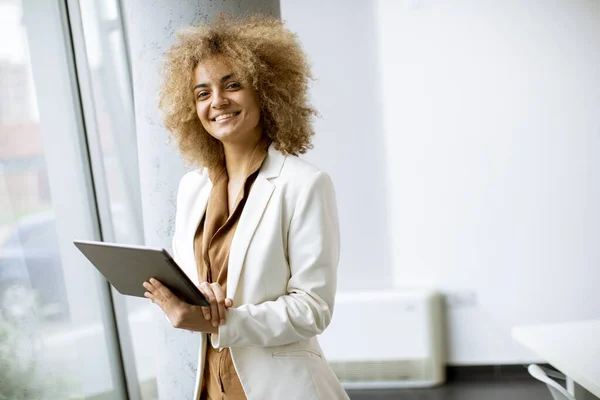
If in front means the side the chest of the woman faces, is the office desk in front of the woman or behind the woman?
behind

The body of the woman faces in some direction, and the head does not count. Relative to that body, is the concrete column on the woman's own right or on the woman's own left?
on the woman's own right

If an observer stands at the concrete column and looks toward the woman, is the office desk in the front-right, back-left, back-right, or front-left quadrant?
front-left

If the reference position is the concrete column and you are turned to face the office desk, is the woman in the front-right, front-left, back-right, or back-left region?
front-right

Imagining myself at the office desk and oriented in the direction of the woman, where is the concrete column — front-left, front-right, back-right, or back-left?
front-right

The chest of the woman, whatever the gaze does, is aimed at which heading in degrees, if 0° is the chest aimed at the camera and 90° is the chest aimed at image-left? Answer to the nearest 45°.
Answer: approximately 45°
